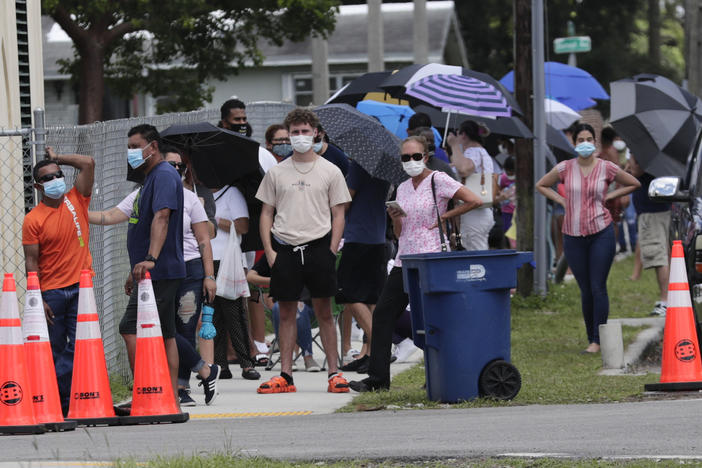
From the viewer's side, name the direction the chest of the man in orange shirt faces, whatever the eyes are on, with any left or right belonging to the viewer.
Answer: facing the viewer

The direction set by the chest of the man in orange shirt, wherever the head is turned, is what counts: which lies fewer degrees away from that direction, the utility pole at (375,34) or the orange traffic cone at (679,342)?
the orange traffic cone

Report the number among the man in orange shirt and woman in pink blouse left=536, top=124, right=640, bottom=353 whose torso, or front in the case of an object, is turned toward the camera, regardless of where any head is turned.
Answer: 2

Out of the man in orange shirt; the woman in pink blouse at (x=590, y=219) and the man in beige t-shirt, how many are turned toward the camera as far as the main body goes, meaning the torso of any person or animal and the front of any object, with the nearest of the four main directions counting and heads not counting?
3

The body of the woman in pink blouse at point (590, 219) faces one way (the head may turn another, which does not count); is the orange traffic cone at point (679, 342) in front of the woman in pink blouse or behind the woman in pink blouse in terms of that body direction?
in front

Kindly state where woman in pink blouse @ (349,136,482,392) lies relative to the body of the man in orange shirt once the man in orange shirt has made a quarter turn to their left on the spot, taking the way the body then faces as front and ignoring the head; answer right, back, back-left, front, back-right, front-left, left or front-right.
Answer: front

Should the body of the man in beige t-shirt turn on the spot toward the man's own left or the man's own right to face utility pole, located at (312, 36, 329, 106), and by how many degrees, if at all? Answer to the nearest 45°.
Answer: approximately 180°
